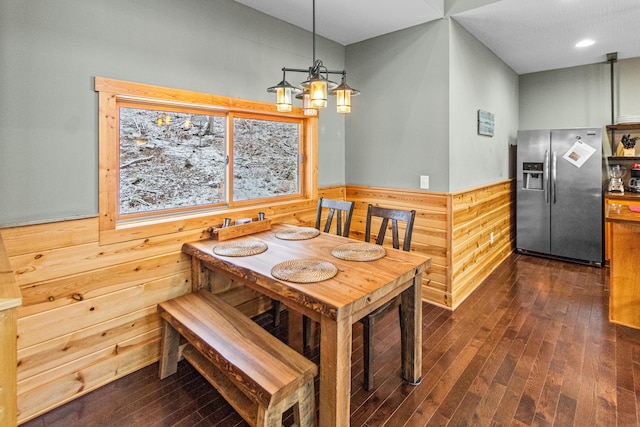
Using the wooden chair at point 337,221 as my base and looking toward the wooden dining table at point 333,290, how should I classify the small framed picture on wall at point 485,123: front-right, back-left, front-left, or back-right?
back-left

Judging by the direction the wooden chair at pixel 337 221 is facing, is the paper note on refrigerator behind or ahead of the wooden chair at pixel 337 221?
behind

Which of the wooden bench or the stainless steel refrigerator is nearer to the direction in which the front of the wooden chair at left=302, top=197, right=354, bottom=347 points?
the wooden bench

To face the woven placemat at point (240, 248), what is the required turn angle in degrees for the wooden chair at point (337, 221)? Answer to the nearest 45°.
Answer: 0° — it already faces it

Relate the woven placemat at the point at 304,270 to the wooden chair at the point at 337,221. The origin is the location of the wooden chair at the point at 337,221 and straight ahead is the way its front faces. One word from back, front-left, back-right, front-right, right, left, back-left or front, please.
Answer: front-left

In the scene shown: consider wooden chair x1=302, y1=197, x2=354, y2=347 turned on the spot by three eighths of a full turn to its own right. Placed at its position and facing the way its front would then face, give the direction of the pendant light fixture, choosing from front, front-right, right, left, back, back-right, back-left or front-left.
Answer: back
